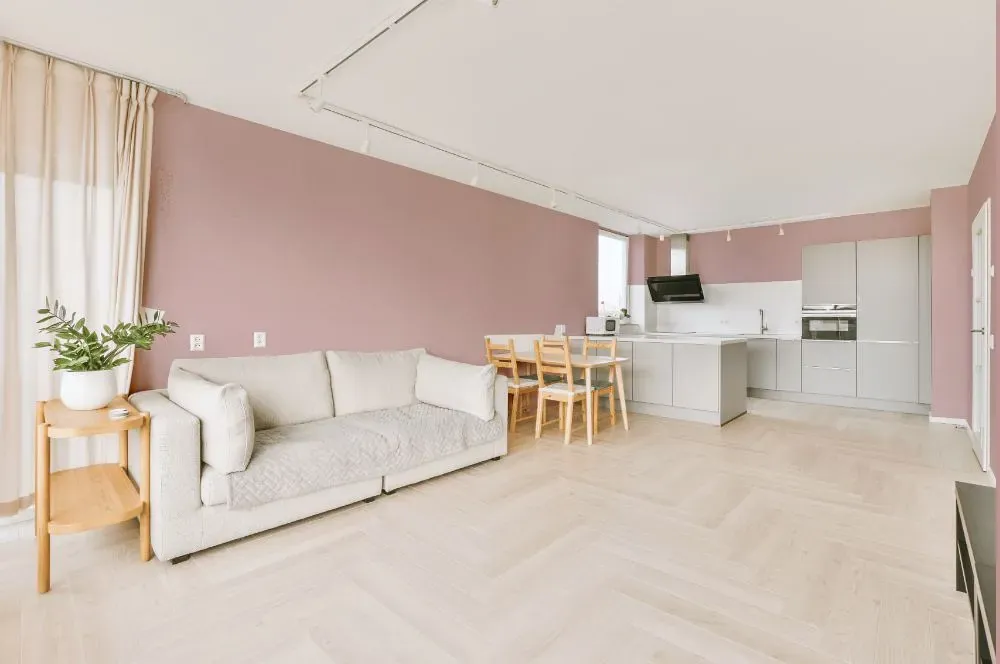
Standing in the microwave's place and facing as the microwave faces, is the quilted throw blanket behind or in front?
in front

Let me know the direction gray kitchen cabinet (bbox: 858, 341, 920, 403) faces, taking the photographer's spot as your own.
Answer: facing the viewer

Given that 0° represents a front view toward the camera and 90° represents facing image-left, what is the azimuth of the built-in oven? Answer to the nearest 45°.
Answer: approximately 0°

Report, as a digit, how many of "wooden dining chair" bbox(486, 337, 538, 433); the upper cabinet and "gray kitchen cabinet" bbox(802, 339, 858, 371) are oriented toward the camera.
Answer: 2

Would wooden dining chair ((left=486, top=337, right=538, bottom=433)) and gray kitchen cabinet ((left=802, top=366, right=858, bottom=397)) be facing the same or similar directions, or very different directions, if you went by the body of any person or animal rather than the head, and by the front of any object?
very different directions

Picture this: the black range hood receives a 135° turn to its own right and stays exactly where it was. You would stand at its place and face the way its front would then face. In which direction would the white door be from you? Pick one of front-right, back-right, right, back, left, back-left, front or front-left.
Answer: back
